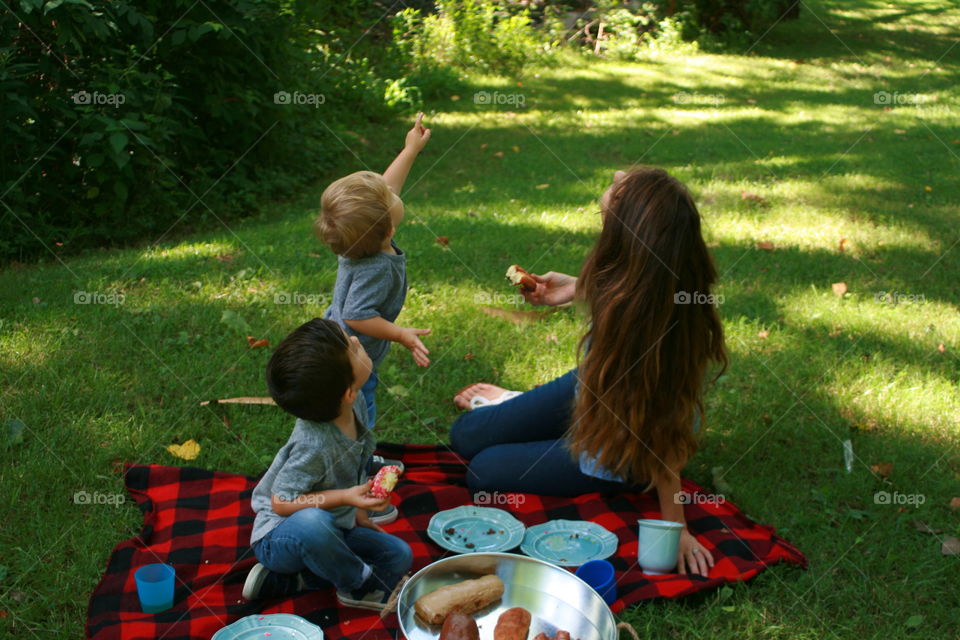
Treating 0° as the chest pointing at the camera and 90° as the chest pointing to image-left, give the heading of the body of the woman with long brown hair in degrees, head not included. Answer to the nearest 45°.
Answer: approximately 135°

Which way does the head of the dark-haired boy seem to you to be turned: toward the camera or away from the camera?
away from the camera

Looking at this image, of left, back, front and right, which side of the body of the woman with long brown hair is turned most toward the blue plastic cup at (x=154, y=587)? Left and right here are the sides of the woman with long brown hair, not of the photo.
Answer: left

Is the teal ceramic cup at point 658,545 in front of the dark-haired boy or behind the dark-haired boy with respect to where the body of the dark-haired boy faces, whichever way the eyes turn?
in front

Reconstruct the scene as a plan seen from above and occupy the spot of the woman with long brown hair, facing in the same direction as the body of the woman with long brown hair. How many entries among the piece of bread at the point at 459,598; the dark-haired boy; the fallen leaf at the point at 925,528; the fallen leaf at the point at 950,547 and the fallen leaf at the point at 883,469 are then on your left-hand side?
2

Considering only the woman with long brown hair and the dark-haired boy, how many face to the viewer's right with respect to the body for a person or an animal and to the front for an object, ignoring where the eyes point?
1

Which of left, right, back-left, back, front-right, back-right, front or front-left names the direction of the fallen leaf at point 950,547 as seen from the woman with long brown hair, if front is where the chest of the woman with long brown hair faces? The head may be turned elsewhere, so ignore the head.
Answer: back-right

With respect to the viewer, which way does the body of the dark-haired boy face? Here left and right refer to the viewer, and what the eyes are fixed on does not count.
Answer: facing to the right of the viewer

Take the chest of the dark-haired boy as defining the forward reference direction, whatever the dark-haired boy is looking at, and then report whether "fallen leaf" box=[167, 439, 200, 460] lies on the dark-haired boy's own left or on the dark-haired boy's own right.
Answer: on the dark-haired boy's own left

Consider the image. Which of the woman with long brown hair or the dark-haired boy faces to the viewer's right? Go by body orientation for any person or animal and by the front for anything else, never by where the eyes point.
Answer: the dark-haired boy

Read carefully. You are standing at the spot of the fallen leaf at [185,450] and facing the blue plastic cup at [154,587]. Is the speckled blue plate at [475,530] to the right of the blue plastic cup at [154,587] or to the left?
left

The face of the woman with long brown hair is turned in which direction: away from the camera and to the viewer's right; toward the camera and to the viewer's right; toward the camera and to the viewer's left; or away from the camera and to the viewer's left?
away from the camera and to the viewer's left
